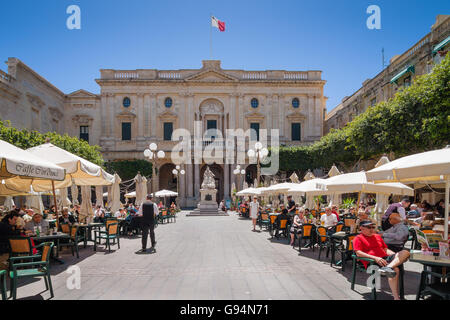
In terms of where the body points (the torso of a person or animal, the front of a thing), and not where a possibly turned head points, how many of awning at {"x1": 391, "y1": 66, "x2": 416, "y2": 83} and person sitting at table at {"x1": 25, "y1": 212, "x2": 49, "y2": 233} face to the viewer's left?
1

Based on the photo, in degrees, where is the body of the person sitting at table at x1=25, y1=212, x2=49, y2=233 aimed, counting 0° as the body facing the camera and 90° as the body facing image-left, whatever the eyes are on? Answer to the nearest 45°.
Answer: approximately 0°

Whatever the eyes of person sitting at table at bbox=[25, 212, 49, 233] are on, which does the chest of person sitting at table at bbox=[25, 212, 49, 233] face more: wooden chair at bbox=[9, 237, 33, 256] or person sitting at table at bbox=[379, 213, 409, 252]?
the wooden chair

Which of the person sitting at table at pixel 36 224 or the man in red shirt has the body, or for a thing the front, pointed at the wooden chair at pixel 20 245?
the person sitting at table

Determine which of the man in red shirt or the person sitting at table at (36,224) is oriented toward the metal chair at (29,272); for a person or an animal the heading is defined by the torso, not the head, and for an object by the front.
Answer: the person sitting at table
